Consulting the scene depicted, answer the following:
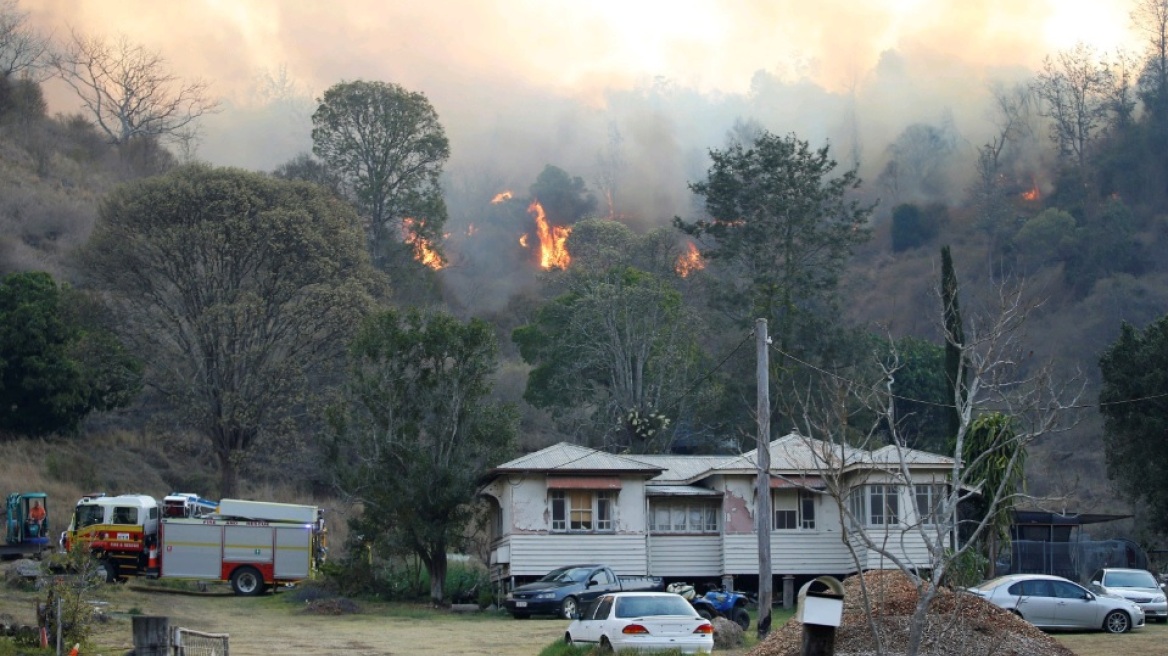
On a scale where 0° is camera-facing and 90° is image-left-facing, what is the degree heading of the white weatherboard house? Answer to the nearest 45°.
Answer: approximately 0°

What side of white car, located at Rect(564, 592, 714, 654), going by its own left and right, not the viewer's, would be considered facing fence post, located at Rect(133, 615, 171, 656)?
left

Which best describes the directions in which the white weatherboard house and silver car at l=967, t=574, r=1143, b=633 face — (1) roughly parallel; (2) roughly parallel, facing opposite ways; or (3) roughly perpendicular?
roughly perpendicular

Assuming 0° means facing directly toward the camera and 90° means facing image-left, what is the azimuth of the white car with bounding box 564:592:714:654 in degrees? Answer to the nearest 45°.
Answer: approximately 135°

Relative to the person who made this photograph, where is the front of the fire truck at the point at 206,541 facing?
facing to the left of the viewer

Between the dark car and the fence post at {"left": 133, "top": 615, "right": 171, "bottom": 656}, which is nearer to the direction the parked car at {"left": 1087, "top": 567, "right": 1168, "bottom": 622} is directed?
the fence post

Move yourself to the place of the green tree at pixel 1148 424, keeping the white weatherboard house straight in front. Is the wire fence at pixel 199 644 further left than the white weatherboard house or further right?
left

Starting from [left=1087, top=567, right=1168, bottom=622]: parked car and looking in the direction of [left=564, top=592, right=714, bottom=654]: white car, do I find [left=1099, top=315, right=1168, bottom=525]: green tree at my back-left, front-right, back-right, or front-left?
back-right

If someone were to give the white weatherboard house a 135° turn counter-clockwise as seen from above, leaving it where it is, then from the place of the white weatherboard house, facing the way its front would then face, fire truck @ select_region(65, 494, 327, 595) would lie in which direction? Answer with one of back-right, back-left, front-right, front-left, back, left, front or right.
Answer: back-left

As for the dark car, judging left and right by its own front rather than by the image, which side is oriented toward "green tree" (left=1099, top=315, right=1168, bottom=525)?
back

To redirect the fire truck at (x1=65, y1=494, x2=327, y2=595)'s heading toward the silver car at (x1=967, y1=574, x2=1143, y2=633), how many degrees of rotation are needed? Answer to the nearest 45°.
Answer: approximately 135° to its left

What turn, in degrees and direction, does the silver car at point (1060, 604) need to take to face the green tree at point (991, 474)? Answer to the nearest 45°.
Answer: approximately 90° to its left

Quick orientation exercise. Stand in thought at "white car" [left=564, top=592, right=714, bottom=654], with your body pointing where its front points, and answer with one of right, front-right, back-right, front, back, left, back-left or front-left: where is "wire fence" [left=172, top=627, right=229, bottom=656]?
left
